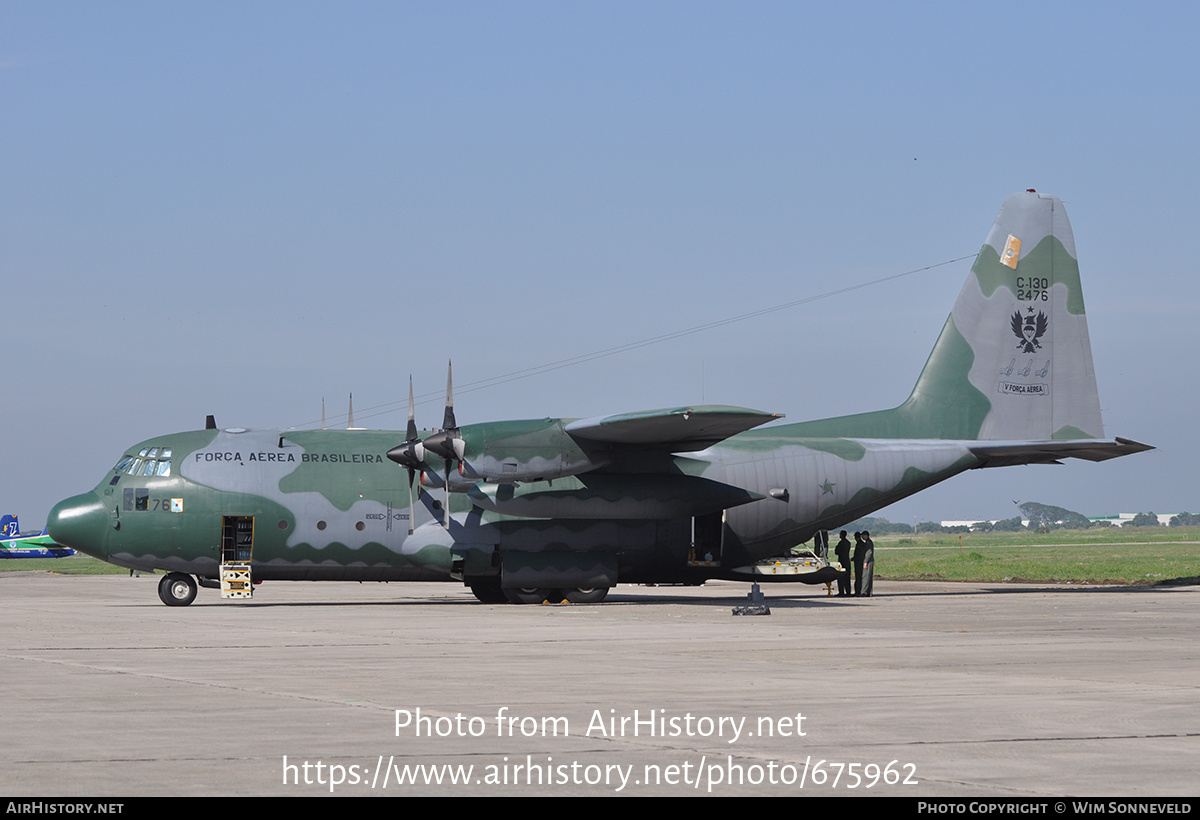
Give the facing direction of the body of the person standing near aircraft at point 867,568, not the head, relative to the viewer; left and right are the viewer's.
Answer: facing to the left of the viewer

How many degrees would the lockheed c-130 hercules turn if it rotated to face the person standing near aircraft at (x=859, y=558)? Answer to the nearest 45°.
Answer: approximately 135° to its right

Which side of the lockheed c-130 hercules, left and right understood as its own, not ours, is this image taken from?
left

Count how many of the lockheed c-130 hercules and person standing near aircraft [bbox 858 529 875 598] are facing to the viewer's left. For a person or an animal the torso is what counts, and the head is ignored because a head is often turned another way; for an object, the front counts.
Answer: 2

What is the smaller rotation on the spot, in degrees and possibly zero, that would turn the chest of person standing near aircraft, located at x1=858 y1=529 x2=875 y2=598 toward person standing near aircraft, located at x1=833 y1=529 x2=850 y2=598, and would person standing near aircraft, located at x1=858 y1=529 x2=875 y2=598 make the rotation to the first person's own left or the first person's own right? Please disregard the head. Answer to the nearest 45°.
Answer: approximately 45° to the first person's own right

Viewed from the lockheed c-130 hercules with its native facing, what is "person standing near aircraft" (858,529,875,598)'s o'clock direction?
The person standing near aircraft is roughly at 5 o'clock from the lockheed c-130 hercules.
